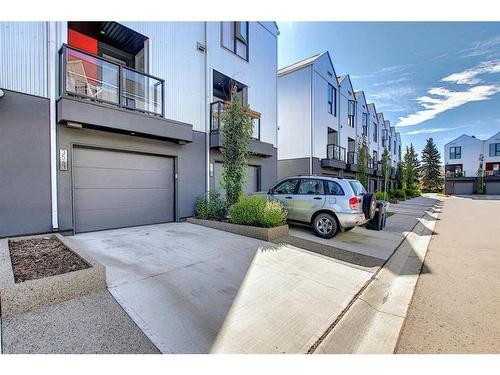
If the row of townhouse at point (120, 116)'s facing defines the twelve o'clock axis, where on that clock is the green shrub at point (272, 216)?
The green shrub is roughly at 11 o'clock from the row of townhouse.

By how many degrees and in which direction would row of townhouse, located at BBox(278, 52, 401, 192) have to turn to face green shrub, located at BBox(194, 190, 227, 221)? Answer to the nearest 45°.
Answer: approximately 45° to its right

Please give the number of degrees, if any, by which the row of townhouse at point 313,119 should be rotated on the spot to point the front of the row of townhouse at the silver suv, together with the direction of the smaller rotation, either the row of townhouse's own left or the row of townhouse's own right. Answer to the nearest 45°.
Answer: approximately 45° to the row of townhouse's own right

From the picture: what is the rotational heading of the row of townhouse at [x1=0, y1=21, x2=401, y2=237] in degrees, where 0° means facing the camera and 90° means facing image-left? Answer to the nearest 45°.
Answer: approximately 315°

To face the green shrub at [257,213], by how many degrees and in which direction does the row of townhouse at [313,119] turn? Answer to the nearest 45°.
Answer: approximately 45° to its right

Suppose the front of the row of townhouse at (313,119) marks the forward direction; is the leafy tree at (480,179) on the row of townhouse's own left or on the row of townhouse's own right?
on the row of townhouse's own left
